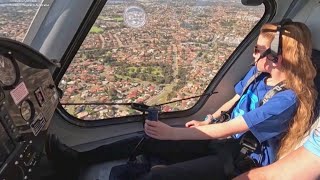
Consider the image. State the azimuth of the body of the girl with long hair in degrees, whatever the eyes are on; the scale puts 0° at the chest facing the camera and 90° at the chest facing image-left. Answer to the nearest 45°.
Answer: approximately 90°
